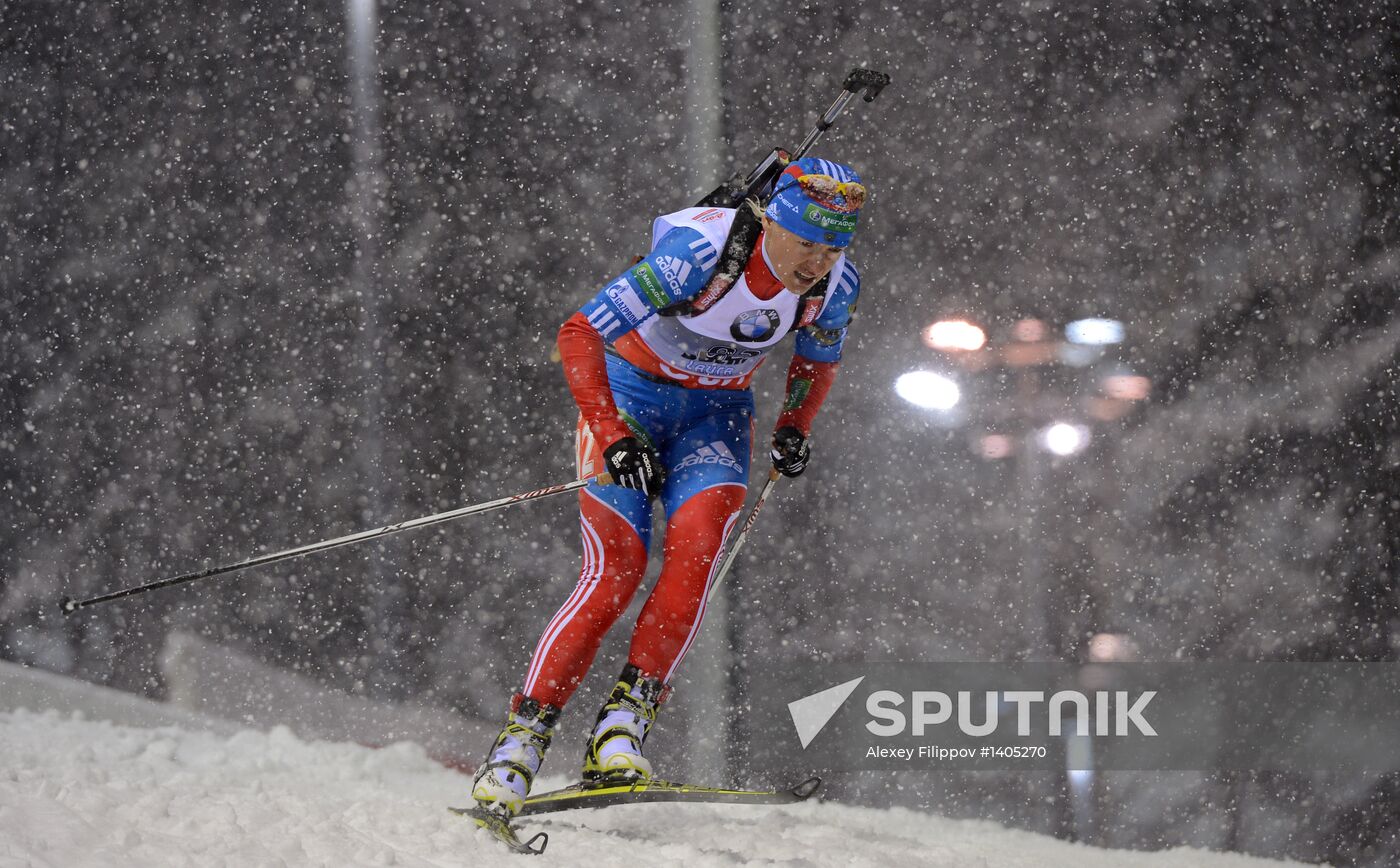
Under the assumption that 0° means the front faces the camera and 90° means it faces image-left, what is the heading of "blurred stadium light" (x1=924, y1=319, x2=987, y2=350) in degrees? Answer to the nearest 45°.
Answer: approximately 0°
